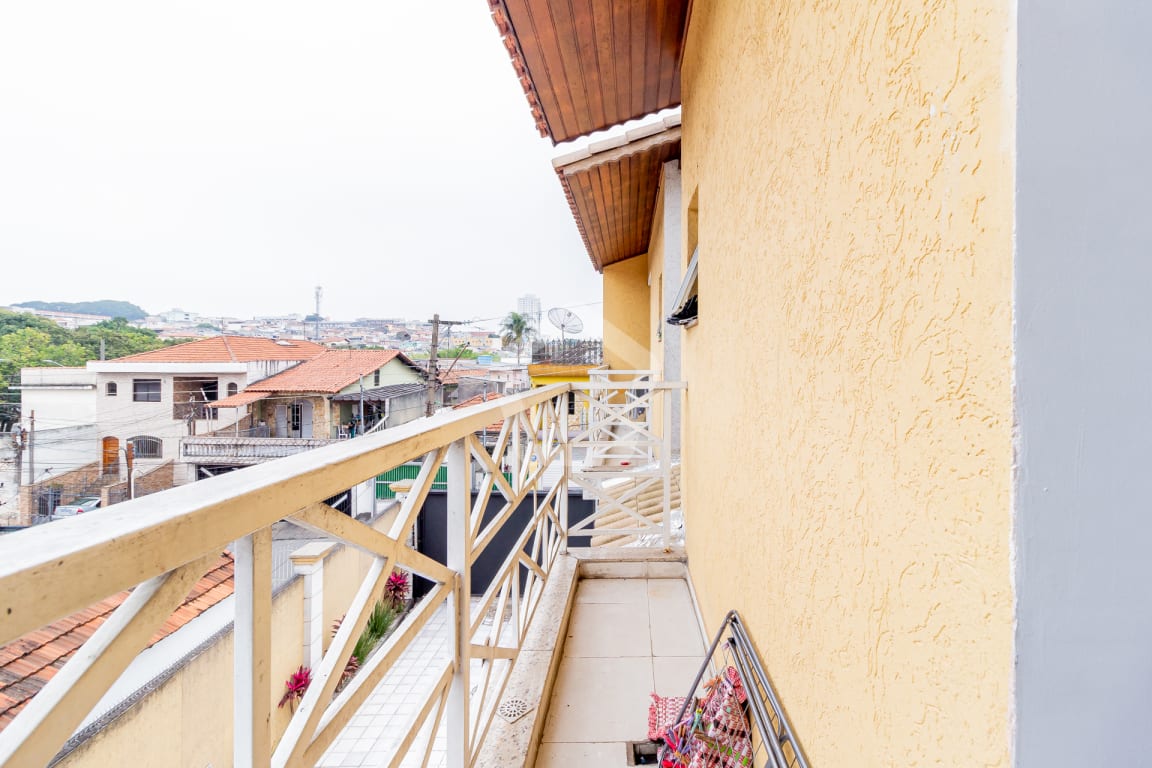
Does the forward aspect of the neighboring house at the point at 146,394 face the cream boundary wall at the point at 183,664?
yes

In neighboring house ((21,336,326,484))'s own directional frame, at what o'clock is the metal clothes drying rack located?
The metal clothes drying rack is roughly at 11 o'clock from the neighboring house.

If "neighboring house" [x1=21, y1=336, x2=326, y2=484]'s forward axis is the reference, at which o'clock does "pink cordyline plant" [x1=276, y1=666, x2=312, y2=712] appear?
The pink cordyline plant is roughly at 12 o'clock from the neighboring house.

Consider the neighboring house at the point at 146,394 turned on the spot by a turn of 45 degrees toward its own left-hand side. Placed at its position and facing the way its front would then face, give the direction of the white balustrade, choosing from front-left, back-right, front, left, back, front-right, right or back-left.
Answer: front-right

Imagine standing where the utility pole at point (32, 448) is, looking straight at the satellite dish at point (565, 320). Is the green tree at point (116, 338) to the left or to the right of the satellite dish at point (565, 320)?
left

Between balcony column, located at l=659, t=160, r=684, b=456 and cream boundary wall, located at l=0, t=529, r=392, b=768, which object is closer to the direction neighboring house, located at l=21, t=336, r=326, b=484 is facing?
the cream boundary wall

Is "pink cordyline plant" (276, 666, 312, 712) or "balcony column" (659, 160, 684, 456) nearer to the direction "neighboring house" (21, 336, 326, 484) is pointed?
the pink cordyline plant

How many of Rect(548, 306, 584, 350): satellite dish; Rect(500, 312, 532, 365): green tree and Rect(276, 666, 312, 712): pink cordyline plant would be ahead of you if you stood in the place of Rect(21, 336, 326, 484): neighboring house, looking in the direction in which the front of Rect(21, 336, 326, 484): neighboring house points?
1

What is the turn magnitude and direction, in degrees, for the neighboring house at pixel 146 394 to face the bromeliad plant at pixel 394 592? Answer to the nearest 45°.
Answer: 0° — it already faces it

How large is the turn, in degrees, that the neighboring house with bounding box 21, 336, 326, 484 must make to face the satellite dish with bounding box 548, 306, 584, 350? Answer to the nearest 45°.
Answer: approximately 135° to its left

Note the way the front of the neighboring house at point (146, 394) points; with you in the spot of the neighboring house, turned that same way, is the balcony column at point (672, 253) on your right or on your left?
on your left

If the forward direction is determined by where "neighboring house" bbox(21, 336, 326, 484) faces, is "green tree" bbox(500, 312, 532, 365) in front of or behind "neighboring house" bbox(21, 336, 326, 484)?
behind

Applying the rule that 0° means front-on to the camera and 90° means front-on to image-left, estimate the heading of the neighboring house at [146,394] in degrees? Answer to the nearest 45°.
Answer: approximately 0°
